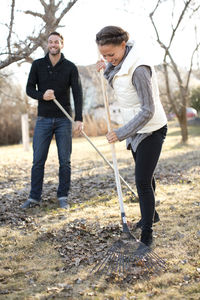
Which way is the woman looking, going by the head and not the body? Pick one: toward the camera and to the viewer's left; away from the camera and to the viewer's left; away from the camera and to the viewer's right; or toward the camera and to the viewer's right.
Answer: toward the camera and to the viewer's left

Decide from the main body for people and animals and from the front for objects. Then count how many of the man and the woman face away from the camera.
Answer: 0

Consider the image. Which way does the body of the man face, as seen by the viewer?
toward the camera

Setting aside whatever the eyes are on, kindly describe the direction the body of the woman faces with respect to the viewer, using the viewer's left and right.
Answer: facing the viewer and to the left of the viewer

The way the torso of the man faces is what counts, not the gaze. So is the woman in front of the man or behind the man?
in front

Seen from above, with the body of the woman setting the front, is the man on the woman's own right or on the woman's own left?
on the woman's own right
